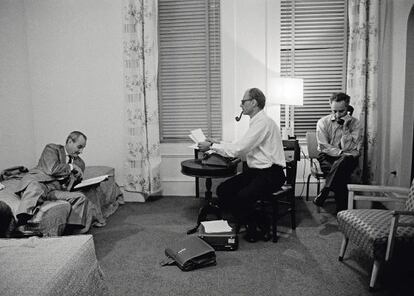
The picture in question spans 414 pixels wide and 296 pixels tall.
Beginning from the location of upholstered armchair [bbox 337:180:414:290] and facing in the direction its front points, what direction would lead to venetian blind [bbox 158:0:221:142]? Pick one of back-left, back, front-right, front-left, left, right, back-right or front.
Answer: right

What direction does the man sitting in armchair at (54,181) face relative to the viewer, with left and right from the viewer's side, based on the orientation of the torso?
facing the viewer and to the right of the viewer

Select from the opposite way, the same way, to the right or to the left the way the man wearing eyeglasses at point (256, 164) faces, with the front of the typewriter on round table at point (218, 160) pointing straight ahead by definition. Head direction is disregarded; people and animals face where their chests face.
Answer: the opposite way

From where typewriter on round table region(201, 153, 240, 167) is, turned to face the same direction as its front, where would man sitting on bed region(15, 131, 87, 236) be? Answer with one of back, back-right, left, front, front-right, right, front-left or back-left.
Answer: back

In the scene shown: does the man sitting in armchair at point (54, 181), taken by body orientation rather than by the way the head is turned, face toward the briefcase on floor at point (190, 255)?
yes

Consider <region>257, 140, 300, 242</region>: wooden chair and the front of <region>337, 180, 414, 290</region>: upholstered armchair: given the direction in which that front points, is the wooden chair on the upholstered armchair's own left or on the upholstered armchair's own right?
on the upholstered armchair's own right

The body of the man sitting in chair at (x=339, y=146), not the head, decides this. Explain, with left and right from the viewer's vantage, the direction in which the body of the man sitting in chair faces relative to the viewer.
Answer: facing the viewer

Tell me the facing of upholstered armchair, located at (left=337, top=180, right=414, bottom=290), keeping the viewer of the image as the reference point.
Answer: facing the viewer and to the left of the viewer

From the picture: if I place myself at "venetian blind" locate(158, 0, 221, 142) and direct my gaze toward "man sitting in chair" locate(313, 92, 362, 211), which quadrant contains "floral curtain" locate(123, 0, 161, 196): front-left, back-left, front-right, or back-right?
back-right

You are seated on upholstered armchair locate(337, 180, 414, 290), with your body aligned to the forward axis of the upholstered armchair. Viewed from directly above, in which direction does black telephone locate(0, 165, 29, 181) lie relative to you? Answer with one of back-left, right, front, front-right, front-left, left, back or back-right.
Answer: front-right

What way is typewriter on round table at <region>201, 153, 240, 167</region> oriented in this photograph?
to the viewer's right

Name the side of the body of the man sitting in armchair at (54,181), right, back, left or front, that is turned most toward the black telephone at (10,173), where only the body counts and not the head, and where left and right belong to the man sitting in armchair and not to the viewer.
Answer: back

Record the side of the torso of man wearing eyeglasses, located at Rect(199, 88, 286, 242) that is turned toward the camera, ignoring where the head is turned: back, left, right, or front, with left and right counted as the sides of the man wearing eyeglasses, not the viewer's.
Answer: left

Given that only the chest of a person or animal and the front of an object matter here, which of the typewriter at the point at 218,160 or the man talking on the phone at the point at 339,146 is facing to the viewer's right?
the typewriter

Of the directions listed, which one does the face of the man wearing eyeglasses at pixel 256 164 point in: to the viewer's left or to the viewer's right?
to the viewer's left
